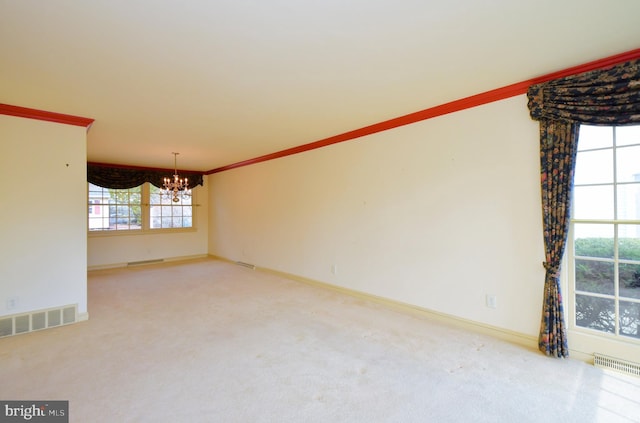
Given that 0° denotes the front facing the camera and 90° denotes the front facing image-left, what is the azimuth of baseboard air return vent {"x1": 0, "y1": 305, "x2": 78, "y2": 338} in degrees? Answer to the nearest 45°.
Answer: approximately 315°

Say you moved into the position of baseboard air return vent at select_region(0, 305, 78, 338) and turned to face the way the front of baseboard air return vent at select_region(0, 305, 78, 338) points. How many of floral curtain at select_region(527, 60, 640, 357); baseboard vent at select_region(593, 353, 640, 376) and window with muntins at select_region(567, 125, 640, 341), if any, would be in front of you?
3

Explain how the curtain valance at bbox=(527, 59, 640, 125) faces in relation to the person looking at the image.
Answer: facing the viewer and to the left of the viewer

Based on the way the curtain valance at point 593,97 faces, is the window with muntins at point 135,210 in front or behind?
in front

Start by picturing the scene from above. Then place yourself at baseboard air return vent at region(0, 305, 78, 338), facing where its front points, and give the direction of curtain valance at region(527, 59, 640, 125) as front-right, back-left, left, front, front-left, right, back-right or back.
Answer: front

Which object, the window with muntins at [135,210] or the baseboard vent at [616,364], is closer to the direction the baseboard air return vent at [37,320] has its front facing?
the baseboard vent

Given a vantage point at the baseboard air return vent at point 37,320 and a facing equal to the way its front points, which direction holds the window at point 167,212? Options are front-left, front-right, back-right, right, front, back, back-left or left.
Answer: left

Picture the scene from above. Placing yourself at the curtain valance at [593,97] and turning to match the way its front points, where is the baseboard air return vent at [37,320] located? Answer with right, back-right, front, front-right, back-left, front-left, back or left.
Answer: front

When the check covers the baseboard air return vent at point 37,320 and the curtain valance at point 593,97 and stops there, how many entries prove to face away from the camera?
0

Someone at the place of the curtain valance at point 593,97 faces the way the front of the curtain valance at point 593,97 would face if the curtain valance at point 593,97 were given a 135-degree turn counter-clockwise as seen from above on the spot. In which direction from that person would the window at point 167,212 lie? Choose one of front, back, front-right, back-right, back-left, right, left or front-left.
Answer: back

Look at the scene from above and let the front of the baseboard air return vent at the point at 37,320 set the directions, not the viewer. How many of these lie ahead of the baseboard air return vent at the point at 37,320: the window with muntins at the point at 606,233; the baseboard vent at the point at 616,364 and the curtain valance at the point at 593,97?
3
